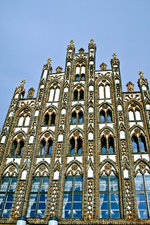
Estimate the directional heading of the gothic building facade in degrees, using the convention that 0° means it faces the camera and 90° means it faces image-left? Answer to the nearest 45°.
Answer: approximately 0°
